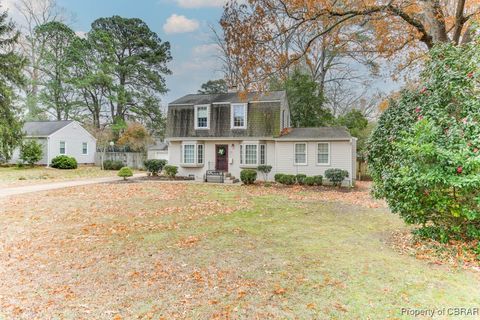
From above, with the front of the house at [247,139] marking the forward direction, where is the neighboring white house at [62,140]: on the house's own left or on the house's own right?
on the house's own right

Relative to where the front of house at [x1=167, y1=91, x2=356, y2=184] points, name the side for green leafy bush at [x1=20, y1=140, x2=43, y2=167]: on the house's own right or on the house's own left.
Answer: on the house's own right

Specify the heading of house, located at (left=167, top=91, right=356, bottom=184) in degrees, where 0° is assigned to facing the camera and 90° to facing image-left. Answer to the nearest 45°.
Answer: approximately 0°

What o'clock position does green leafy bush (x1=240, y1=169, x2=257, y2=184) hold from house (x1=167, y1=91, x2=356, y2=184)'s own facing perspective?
The green leafy bush is roughly at 12 o'clock from the house.

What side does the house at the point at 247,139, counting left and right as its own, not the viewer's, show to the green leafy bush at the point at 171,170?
right

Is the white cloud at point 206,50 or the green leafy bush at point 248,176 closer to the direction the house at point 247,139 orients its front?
the green leafy bush
